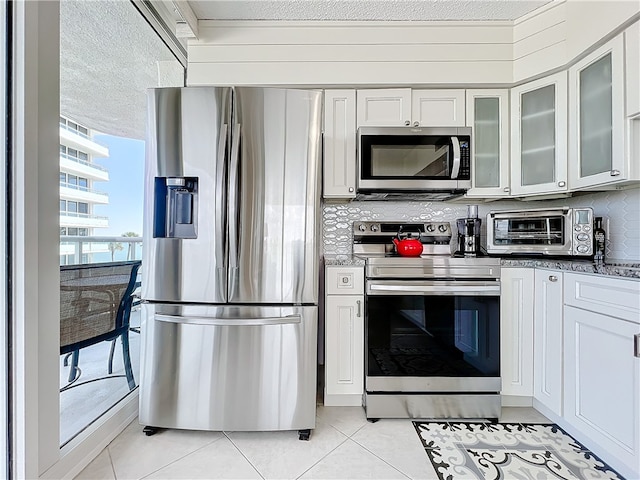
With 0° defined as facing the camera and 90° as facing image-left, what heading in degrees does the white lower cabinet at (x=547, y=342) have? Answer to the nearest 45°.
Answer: approximately 45°

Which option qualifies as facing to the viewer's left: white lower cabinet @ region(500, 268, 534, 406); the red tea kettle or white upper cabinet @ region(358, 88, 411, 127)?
the red tea kettle

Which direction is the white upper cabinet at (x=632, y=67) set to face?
to the viewer's left

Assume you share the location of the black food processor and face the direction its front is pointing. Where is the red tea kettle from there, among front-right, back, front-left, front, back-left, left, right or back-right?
front-right

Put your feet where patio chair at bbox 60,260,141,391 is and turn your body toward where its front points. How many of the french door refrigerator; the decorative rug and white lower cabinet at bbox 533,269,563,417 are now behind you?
3

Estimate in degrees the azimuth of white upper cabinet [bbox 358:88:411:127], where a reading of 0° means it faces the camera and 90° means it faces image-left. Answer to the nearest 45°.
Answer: approximately 0°

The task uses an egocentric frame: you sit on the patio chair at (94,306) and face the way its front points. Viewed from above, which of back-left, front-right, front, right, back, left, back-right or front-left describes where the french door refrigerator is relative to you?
back

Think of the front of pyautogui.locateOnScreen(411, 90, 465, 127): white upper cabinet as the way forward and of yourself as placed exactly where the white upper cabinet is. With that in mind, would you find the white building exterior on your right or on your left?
on your right

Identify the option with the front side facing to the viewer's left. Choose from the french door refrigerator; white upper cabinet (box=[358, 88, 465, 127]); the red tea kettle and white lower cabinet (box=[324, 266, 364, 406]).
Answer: the red tea kettle

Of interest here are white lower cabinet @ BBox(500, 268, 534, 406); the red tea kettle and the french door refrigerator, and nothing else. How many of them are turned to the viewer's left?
1
